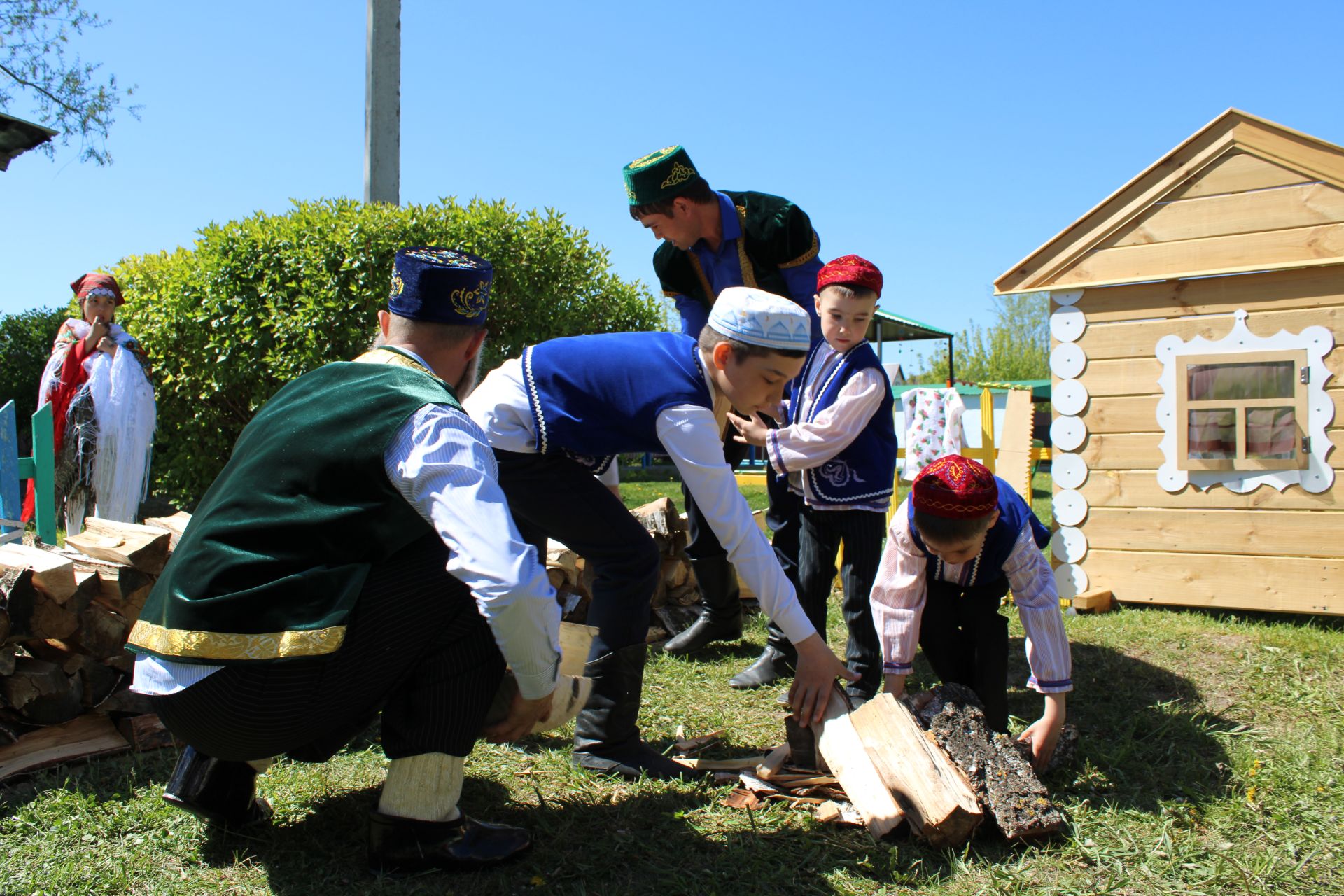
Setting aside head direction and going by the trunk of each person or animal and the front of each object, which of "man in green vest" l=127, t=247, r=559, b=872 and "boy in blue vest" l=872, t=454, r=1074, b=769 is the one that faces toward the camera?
the boy in blue vest

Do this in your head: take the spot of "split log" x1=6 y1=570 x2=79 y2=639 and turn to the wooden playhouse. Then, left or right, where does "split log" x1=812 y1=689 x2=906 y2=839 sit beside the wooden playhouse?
right

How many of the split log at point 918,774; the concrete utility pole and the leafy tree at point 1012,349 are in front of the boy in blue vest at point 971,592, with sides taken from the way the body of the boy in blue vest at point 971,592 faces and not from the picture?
1

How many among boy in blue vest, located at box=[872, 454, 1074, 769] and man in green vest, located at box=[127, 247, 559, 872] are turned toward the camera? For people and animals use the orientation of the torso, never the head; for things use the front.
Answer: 1

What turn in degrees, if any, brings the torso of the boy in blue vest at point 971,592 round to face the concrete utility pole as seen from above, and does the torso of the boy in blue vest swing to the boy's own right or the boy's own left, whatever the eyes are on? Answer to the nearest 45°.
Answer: approximately 135° to the boy's own right

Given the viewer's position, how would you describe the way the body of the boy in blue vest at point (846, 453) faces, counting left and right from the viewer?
facing the viewer and to the left of the viewer

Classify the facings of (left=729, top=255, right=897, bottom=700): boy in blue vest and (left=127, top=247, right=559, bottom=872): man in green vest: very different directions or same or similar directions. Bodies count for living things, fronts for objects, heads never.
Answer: very different directions

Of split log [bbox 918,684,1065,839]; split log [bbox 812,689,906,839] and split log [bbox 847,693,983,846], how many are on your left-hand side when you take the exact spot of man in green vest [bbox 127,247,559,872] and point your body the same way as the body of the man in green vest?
0

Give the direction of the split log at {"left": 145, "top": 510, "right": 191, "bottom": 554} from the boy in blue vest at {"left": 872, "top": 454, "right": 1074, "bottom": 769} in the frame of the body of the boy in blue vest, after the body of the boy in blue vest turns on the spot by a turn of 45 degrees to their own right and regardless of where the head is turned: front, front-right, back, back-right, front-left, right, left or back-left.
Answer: front-right

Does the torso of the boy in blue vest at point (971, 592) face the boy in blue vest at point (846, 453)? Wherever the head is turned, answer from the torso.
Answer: no

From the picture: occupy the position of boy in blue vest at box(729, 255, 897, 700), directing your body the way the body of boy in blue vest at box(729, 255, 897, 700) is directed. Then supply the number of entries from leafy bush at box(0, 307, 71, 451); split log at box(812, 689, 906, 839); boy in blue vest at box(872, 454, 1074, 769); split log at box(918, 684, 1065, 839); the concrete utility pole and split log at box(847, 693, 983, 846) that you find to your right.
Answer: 2

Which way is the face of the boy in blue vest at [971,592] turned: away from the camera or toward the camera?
toward the camera

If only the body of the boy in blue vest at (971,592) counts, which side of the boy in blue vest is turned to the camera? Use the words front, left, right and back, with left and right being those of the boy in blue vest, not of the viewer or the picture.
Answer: front

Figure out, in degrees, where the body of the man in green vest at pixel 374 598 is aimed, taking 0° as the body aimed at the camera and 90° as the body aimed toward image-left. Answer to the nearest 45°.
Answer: approximately 225°

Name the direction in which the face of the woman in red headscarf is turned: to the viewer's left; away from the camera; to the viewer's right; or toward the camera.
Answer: toward the camera

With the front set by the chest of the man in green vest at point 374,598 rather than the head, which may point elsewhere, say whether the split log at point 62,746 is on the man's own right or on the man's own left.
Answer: on the man's own left

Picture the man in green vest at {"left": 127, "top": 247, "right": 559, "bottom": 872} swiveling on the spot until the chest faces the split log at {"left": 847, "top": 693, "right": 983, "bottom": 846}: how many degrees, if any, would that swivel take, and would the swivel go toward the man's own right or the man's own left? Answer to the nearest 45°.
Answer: approximately 45° to the man's own right

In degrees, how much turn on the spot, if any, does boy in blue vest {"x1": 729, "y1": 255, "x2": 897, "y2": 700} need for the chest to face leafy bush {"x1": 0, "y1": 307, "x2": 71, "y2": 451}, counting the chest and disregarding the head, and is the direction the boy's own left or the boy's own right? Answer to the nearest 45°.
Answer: approximately 90° to the boy's own right

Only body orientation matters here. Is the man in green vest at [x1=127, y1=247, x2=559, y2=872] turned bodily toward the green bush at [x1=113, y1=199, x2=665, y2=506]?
no

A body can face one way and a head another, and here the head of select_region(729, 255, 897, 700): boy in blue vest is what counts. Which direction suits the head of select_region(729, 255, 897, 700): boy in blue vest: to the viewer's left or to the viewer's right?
to the viewer's left

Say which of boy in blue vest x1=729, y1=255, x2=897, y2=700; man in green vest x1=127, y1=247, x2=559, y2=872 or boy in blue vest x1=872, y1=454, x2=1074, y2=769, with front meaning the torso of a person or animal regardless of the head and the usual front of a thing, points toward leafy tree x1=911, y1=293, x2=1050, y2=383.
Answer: the man in green vest

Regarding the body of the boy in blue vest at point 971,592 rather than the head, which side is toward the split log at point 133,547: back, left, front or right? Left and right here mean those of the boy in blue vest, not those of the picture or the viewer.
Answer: right

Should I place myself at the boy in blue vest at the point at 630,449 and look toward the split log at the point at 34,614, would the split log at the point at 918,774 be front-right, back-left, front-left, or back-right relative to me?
back-left
